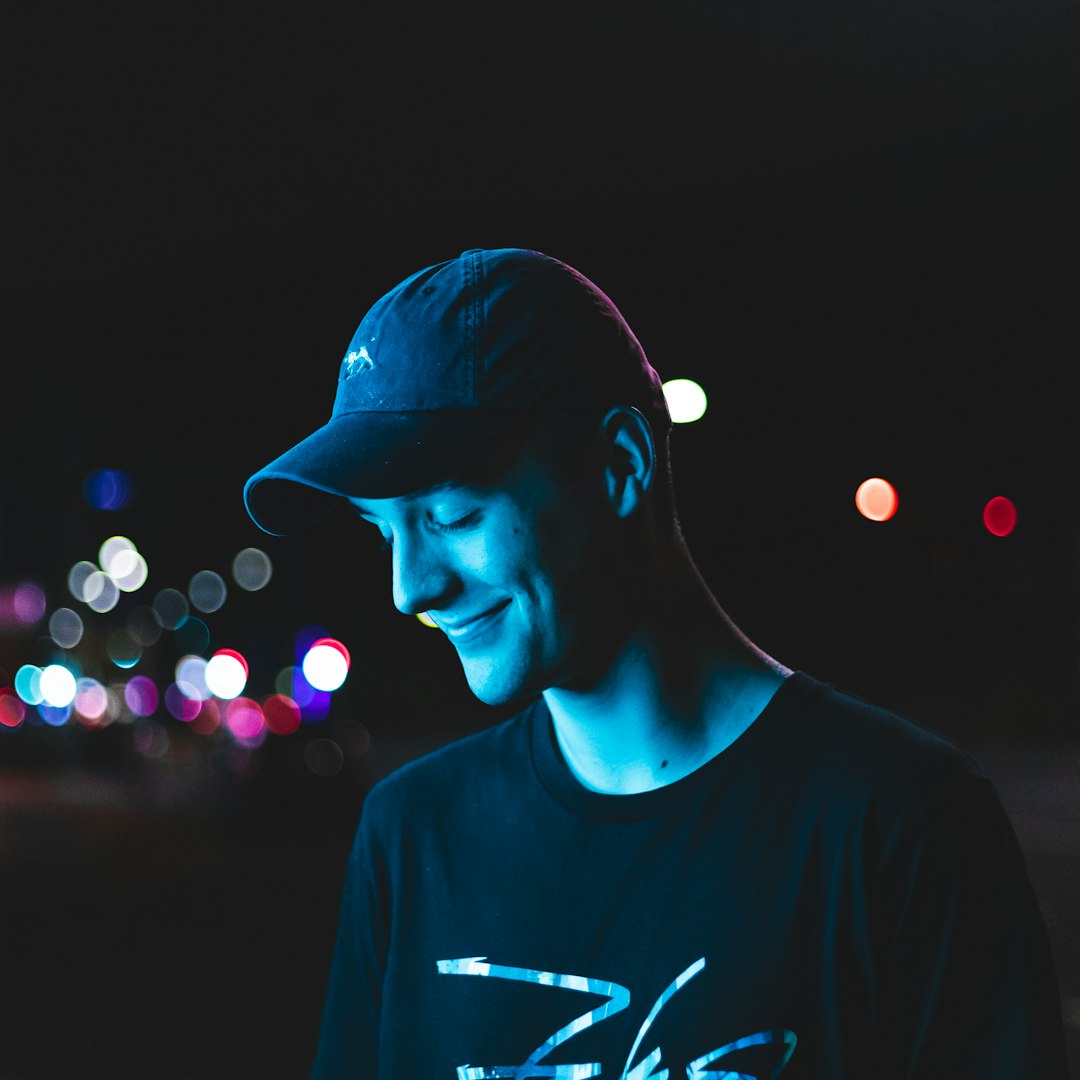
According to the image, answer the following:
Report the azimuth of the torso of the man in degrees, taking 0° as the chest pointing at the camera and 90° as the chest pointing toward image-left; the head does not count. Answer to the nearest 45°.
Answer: approximately 45°

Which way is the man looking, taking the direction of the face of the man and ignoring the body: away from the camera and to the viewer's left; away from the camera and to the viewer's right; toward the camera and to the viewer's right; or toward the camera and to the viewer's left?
toward the camera and to the viewer's left
